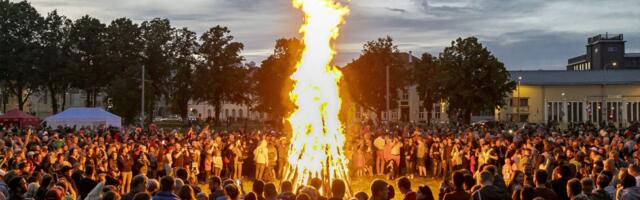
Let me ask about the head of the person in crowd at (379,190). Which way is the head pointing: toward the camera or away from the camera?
away from the camera

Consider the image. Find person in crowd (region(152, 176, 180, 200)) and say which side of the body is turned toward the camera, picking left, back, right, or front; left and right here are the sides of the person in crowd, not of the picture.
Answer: back

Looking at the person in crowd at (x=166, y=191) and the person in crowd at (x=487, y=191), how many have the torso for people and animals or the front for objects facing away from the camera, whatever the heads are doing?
2

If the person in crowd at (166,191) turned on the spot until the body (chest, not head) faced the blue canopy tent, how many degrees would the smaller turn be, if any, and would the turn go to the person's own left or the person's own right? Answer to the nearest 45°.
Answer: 0° — they already face it

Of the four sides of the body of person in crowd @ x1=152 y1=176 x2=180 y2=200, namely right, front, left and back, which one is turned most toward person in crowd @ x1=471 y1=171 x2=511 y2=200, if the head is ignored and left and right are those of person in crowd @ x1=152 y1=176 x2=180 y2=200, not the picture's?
right

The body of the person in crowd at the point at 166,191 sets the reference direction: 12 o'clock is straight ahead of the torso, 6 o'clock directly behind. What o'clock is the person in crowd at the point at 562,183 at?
the person in crowd at the point at 562,183 is roughly at 3 o'clock from the person in crowd at the point at 166,191.

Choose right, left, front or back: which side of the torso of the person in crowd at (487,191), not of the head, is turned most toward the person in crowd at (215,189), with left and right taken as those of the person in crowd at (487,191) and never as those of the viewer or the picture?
left

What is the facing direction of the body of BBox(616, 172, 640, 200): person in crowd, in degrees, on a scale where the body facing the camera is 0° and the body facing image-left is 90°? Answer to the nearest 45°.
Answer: approximately 135°

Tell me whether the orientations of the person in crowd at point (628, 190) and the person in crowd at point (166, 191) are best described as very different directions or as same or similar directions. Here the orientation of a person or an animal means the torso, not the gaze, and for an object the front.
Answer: same or similar directions

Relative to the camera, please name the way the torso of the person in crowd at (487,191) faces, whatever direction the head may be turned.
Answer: away from the camera

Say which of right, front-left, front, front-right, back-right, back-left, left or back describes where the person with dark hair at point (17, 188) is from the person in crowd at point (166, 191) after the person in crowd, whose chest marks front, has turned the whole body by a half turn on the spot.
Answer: back-right
